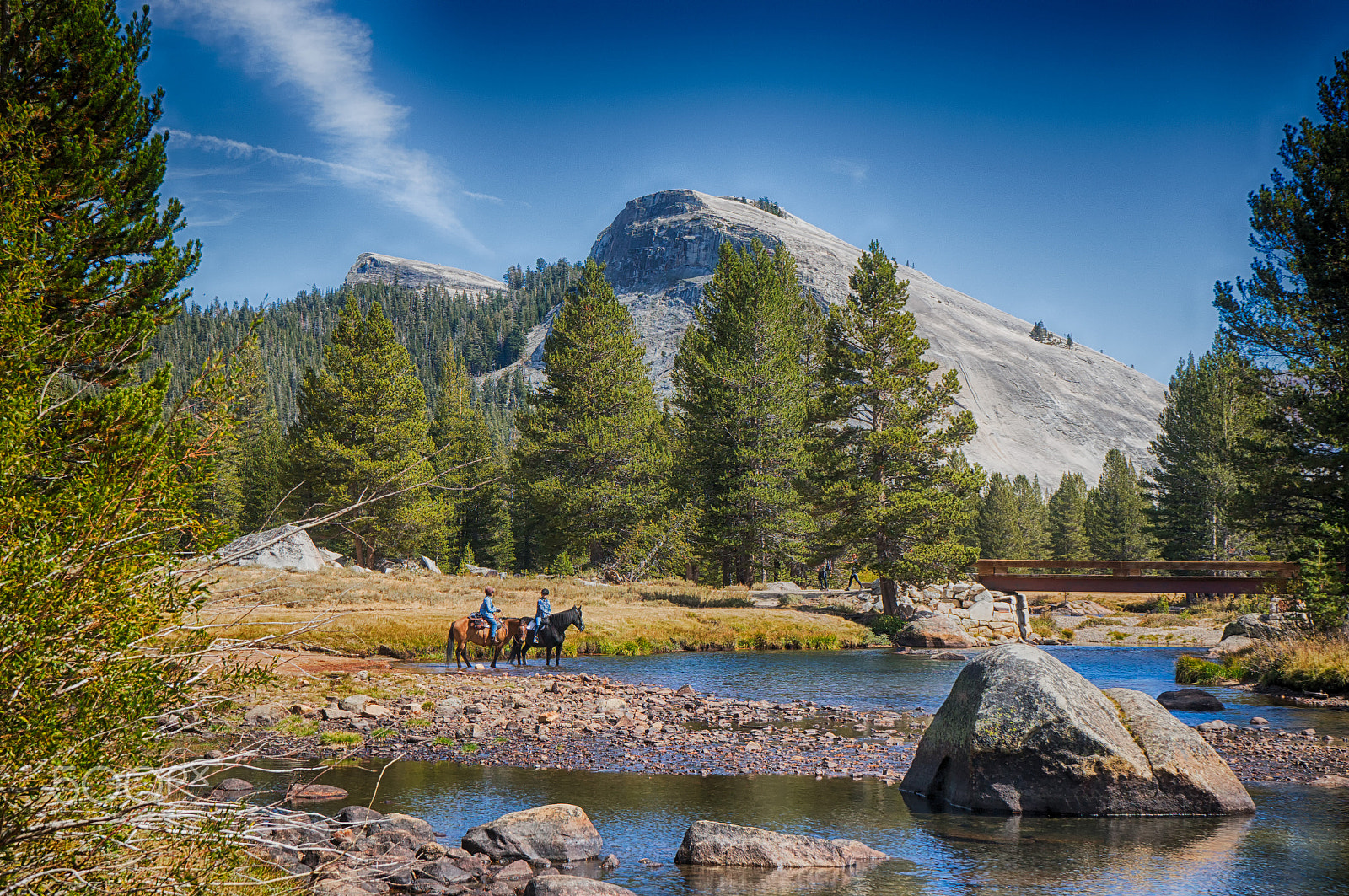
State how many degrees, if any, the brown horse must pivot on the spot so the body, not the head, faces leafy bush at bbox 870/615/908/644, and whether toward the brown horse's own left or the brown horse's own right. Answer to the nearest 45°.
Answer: approximately 45° to the brown horse's own left

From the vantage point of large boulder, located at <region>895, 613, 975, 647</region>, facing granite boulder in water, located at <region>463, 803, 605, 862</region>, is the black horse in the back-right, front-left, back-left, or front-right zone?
front-right

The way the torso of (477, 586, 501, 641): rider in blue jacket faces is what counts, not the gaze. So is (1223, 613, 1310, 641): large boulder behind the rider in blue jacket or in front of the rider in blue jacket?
in front

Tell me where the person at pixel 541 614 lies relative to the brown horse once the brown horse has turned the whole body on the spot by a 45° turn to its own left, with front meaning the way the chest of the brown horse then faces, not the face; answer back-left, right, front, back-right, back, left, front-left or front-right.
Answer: front

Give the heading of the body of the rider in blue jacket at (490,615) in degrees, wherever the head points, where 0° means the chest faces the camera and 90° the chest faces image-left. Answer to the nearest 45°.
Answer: approximately 270°

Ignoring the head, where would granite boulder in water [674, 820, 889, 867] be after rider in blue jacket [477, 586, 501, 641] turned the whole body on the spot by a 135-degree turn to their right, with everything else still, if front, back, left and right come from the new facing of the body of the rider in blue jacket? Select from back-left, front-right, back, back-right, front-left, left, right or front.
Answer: front-left

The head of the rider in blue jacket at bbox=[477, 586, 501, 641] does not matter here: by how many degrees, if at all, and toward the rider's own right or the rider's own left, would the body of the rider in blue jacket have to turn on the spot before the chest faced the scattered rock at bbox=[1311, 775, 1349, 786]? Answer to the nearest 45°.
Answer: approximately 45° to the rider's own right

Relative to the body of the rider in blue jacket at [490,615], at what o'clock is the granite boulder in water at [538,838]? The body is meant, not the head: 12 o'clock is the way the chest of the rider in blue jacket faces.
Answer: The granite boulder in water is roughly at 3 o'clock from the rider in blue jacket.

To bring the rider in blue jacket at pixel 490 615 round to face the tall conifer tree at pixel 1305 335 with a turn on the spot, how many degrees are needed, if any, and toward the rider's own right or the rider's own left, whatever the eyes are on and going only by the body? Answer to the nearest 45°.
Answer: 0° — they already face it

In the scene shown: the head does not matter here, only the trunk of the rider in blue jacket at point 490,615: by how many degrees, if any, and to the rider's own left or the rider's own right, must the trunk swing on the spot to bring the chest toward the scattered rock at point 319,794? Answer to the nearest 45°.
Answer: approximately 90° to the rider's own right

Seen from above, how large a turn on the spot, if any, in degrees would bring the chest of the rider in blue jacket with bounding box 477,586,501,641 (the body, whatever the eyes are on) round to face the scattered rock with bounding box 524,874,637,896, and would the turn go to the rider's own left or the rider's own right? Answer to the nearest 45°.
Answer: approximately 90° to the rider's own right

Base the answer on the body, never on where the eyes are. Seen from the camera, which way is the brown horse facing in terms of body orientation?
to the viewer's right

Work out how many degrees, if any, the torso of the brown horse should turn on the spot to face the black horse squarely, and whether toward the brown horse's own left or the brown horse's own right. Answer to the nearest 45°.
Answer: approximately 45° to the brown horse's own left

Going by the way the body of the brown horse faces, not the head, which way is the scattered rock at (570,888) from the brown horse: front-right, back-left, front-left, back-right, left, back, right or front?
right

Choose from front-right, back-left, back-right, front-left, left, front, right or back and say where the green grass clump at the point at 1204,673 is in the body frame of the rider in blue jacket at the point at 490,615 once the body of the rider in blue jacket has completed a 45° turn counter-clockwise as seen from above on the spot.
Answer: front-right

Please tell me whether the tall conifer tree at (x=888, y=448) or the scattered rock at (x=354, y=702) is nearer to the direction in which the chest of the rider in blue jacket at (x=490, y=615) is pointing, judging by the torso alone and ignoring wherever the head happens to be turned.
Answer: the tall conifer tree

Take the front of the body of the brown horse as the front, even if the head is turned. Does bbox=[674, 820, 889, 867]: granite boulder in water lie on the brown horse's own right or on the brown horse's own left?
on the brown horse's own right
